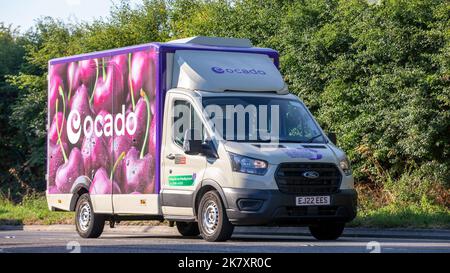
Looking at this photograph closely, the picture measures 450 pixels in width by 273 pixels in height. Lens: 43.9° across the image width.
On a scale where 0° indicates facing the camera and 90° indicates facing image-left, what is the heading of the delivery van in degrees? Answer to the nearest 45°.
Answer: approximately 315°
